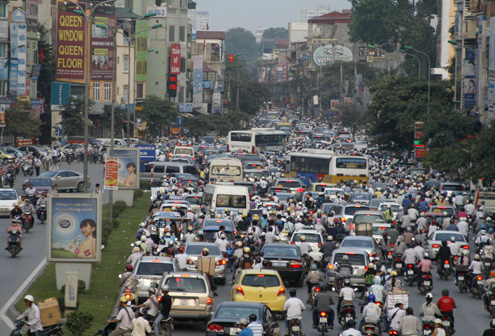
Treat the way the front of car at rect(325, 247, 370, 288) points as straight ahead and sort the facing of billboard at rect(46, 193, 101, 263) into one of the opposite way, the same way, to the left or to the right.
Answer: the opposite way

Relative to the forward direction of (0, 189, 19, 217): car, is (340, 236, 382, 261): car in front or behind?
in front

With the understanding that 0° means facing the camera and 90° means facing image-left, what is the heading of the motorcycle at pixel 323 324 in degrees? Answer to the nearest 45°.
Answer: approximately 180°

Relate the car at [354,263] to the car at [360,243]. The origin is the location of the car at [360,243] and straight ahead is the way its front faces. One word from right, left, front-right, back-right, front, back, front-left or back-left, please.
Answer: back

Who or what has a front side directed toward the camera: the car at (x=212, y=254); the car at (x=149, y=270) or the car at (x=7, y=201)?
the car at (x=7, y=201)

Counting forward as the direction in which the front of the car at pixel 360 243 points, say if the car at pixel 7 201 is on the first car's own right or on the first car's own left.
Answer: on the first car's own left

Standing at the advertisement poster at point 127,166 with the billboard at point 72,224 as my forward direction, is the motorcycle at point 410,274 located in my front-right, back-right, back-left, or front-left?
front-left

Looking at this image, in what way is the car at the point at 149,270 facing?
away from the camera

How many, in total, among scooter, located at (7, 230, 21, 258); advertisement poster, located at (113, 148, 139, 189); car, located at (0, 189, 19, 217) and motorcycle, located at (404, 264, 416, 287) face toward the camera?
3

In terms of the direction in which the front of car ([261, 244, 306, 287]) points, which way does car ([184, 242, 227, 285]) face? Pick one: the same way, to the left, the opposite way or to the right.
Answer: the same way

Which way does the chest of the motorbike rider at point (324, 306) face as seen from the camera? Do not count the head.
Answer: away from the camera

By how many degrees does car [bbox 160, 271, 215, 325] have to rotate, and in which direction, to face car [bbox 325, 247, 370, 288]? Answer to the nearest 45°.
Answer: approximately 45° to its right

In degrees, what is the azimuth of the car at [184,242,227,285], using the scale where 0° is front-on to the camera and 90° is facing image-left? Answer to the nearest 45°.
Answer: approximately 180°

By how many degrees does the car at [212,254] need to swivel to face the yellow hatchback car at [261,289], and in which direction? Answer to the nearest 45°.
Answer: approximately 180°

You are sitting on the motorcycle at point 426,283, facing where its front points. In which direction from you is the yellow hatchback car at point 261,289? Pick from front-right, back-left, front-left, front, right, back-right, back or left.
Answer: back-left

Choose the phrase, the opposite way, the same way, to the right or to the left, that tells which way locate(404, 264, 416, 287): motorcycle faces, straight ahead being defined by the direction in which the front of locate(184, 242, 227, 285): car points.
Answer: the same way

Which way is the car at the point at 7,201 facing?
toward the camera

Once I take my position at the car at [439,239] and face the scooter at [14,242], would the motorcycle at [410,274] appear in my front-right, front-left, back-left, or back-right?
front-left

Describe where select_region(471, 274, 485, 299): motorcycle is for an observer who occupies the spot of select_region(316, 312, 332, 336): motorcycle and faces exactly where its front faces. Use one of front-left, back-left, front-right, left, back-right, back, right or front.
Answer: front-right

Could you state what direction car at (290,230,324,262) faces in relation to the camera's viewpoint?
facing away from the viewer
